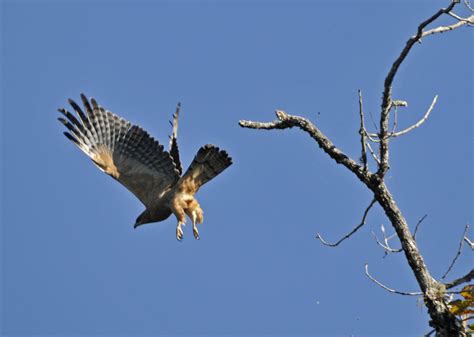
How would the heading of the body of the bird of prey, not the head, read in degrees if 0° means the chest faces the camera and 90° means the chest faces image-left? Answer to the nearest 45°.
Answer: approximately 135°

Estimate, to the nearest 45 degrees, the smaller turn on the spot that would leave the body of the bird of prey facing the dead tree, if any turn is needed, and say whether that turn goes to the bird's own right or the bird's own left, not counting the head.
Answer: approximately 180°
